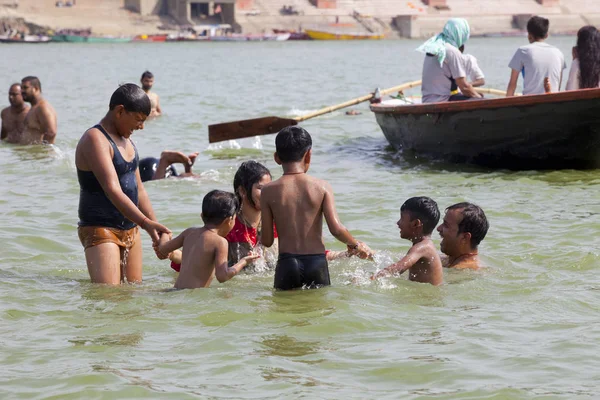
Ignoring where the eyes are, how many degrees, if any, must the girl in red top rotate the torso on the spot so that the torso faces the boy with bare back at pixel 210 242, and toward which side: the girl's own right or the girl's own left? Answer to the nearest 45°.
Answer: approximately 45° to the girl's own right

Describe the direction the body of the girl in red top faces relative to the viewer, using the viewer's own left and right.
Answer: facing the viewer and to the right of the viewer

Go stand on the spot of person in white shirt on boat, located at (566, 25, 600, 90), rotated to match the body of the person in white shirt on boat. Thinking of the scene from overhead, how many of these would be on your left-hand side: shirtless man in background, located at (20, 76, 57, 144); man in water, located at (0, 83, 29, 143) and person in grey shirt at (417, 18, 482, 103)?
3

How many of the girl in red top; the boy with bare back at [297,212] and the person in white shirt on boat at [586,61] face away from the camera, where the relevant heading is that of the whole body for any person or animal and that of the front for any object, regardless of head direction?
2

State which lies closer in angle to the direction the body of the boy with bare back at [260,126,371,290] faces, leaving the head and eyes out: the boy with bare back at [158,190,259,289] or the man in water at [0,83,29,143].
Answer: the man in water

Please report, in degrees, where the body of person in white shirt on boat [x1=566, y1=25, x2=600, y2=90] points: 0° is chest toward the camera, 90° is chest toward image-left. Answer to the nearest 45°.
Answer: approximately 180°

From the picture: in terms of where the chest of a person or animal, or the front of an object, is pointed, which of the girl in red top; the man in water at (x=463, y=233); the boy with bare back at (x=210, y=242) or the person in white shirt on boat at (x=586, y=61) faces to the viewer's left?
the man in water

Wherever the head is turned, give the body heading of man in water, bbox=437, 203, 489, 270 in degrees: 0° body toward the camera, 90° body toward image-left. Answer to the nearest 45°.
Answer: approximately 90°

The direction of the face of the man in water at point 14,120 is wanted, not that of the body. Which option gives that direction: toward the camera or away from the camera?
toward the camera

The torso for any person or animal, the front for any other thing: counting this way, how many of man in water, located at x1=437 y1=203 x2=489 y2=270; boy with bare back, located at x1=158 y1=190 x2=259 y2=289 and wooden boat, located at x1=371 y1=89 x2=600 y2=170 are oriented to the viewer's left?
2

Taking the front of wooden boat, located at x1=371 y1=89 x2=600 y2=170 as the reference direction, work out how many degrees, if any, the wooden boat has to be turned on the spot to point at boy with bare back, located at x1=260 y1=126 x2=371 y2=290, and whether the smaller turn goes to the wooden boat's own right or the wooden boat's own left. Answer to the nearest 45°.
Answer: approximately 90° to the wooden boat's own left

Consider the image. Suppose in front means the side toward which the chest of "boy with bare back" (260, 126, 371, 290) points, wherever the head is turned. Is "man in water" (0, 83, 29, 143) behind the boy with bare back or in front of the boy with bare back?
in front

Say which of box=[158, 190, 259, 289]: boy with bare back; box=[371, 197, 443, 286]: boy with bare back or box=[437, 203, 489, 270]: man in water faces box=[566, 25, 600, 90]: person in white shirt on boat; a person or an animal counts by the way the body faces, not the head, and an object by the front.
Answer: box=[158, 190, 259, 289]: boy with bare back

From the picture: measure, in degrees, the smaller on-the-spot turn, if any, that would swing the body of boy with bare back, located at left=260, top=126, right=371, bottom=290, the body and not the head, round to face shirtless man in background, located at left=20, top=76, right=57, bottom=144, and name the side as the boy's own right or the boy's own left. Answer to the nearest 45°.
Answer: approximately 45° to the boy's own left

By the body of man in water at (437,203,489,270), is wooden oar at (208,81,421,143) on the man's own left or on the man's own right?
on the man's own right
